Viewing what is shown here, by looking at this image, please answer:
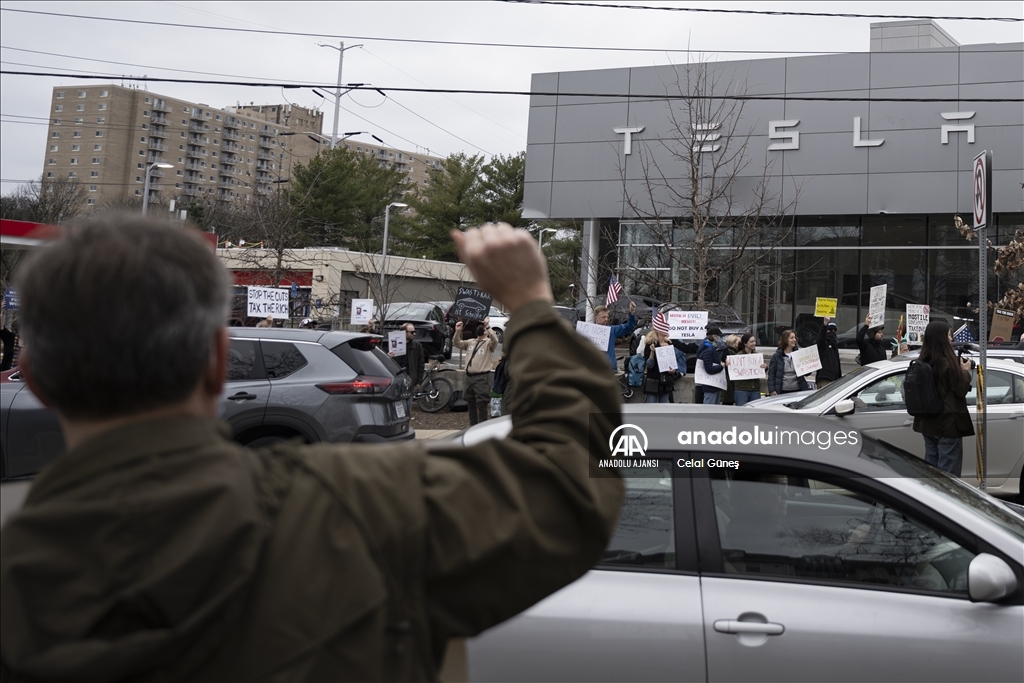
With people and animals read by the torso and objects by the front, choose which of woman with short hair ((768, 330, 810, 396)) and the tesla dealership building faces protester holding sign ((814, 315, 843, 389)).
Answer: the tesla dealership building

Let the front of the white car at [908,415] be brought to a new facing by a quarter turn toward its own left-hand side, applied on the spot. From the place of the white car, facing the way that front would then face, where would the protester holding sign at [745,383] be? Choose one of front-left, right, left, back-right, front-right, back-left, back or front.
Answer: back-right

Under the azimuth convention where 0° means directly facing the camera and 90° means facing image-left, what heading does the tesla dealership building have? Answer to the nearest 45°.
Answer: approximately 0°

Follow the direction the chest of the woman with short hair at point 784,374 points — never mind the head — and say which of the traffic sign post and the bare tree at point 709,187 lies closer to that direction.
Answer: the traffic sign post

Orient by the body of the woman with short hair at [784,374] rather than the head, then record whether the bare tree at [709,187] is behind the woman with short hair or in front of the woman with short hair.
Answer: behind

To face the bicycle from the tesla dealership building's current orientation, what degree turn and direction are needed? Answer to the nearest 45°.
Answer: approximately 45° to its right

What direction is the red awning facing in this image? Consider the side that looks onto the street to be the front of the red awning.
toward the camera

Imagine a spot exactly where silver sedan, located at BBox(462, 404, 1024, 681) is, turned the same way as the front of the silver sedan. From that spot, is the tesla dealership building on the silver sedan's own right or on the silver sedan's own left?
on the silver sedan's own left

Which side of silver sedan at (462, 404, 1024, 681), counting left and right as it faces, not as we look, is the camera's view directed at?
right

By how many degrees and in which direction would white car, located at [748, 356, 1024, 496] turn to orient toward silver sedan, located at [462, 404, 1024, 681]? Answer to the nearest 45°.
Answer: approximately 90° to its left

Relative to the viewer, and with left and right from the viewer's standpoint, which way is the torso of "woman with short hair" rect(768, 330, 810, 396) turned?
facing the viewer and to the right of the viewer

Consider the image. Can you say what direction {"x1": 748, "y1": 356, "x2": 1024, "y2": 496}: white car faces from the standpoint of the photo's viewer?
facing to the left of the viewer

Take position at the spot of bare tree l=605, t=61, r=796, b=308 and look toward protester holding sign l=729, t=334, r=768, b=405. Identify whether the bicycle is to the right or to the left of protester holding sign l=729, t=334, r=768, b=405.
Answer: right

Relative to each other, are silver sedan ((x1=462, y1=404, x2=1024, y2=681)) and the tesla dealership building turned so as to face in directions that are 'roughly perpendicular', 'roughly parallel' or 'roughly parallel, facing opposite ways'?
roughly perpendicular

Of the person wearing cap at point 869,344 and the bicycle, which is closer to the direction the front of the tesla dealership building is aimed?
the person wearing cap

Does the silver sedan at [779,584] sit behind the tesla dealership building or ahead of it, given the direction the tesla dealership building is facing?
ahead

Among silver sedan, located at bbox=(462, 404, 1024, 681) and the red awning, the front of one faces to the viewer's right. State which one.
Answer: the silver sedan

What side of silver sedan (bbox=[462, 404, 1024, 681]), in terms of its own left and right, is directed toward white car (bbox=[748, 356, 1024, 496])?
left
